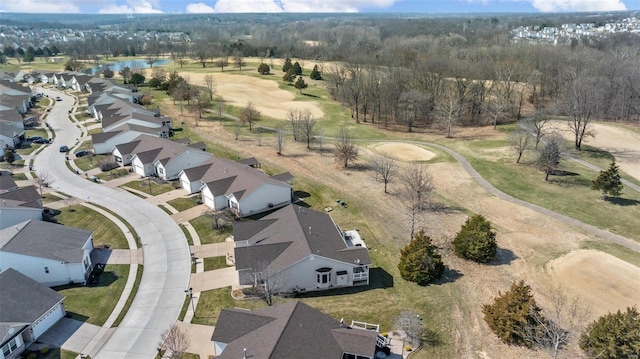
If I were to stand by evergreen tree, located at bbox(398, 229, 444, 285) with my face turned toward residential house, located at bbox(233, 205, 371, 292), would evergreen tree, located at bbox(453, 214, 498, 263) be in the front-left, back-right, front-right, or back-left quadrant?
back-right

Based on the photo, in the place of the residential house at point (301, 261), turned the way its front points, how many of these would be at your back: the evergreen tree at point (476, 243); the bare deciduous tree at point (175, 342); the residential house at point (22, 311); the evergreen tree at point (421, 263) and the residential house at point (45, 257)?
2

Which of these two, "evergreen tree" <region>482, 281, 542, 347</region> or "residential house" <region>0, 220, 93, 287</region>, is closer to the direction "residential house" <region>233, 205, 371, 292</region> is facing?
the residential house

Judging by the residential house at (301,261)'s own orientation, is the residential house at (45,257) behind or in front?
in front

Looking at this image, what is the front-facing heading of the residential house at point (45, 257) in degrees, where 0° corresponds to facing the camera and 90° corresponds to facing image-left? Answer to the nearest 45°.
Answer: approximately 270°

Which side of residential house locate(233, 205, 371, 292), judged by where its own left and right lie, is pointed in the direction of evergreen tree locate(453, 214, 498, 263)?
back

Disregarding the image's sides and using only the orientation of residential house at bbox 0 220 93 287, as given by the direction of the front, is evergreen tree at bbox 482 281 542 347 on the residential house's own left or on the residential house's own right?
on the residential house's own right

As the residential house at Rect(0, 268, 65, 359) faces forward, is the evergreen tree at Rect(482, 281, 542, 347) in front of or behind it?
in front

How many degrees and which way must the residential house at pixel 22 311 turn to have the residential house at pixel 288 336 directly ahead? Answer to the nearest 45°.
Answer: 0° — it already faces it

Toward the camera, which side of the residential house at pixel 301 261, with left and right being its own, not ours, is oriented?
left

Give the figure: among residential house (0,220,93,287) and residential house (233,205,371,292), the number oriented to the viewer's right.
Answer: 1

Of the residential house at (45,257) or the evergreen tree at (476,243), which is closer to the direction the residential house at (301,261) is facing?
the residential house

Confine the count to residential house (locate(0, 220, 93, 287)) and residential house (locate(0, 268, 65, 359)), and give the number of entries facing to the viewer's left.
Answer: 0

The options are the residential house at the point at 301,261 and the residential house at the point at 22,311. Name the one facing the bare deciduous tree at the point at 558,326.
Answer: the residential house at the point at 22,311

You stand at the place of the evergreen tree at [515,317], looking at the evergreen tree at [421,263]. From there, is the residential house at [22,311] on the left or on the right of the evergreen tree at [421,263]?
left

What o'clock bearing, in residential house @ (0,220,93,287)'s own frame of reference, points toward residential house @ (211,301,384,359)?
residential house @ (211,301,384,359) is roughly at 2 o'clock from residential house @ (0,220,93,287).

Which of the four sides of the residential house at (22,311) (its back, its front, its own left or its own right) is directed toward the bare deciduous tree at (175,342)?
front

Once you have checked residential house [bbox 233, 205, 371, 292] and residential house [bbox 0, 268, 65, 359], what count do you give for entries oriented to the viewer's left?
1

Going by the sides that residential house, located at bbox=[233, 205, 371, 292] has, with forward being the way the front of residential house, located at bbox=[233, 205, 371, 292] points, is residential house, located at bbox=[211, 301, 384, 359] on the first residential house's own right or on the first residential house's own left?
on the first residential house's own left

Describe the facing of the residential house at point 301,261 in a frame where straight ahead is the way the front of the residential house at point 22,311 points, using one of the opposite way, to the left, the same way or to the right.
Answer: the opposite way

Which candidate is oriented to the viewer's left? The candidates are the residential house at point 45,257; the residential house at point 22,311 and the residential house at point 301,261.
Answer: the residential house at point 301,261
